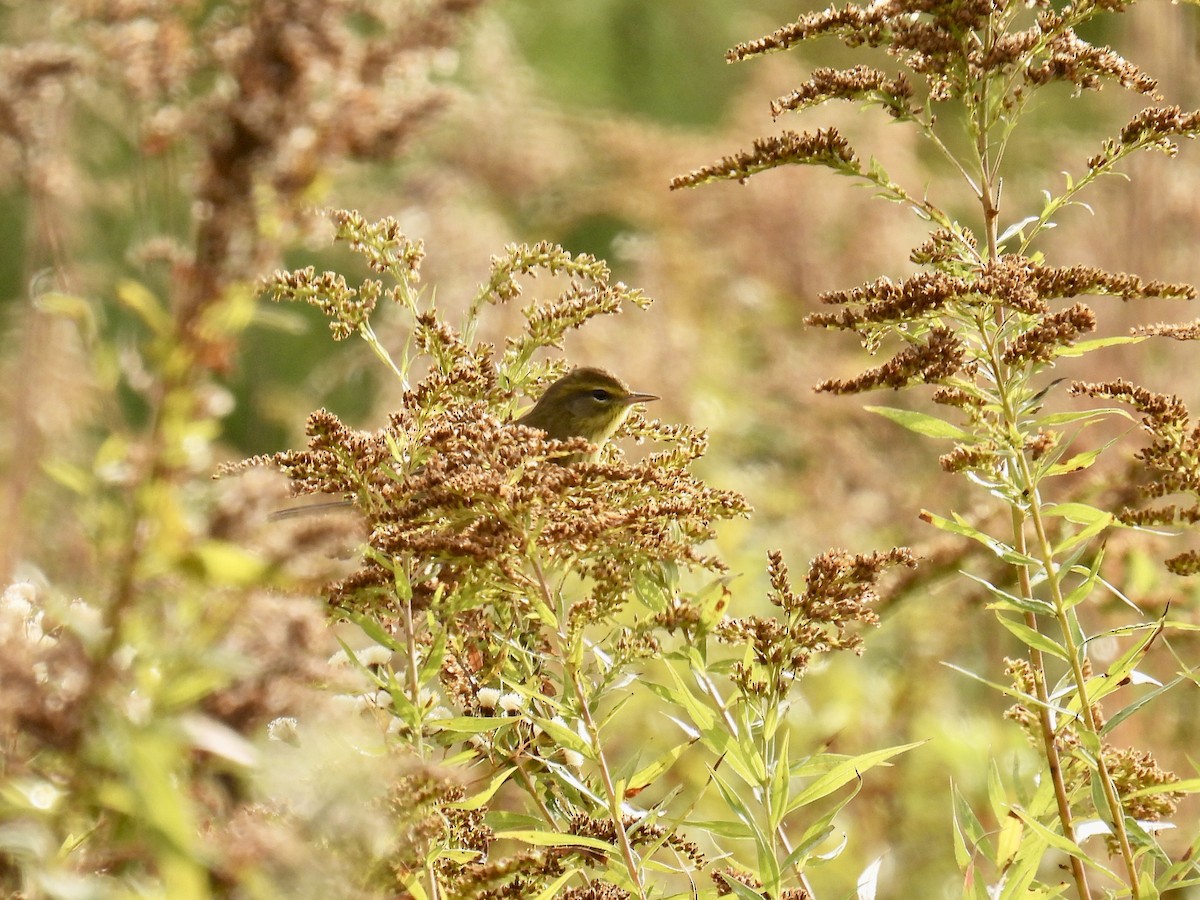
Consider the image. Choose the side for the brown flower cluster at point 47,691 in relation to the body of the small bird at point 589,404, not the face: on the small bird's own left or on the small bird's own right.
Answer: on the small bird's own right

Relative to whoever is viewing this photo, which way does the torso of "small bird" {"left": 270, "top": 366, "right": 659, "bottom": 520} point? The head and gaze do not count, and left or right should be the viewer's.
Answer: facing to the right of the viewer

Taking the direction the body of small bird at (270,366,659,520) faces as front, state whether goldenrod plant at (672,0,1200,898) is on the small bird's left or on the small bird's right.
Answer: on the small bird's right
